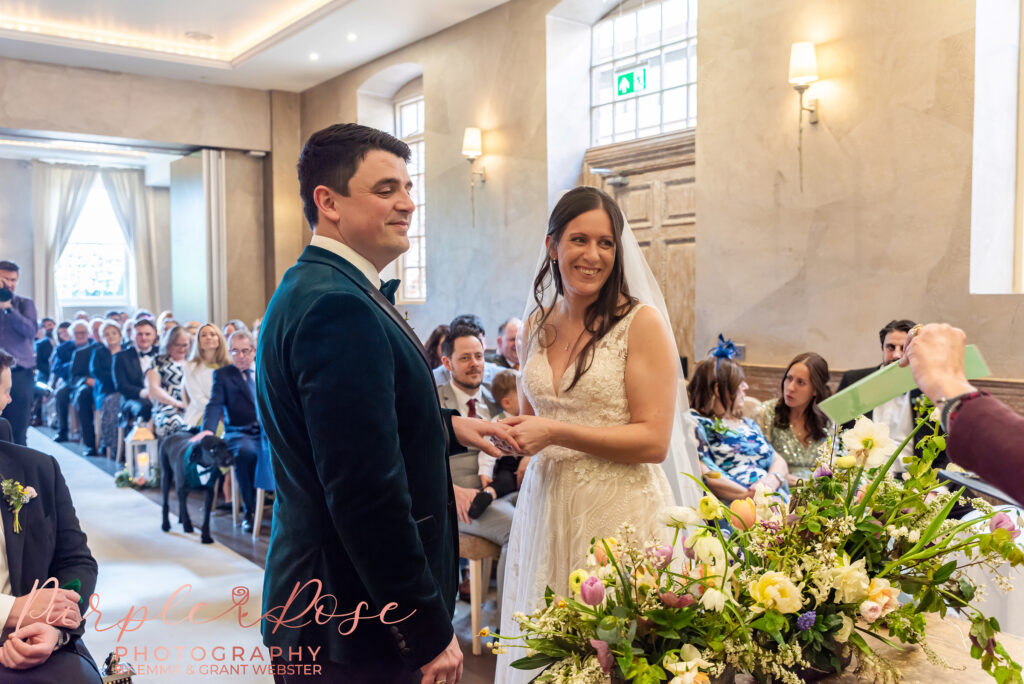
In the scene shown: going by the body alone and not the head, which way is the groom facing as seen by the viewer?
to the viewer's right

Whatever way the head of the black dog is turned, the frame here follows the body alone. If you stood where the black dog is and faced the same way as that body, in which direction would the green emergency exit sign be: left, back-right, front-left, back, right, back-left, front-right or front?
front-left

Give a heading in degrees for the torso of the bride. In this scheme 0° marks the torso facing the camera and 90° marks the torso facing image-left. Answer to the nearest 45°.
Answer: approximately 45°

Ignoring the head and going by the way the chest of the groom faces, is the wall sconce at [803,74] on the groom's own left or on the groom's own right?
on the groom's own left

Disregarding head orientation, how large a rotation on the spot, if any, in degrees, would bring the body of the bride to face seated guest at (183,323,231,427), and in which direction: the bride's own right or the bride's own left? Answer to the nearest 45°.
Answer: approximately 90° to the bride's own right

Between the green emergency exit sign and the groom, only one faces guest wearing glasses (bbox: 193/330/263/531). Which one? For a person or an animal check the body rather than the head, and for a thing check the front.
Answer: the green emergency exit sign

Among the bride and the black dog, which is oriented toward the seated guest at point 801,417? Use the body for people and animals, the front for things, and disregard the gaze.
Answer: the black dog

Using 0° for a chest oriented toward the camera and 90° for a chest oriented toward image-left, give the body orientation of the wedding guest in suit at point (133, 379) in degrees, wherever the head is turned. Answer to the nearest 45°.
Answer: approximately 315°

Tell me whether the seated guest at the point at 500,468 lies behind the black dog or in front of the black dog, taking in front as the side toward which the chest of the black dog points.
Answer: in front
